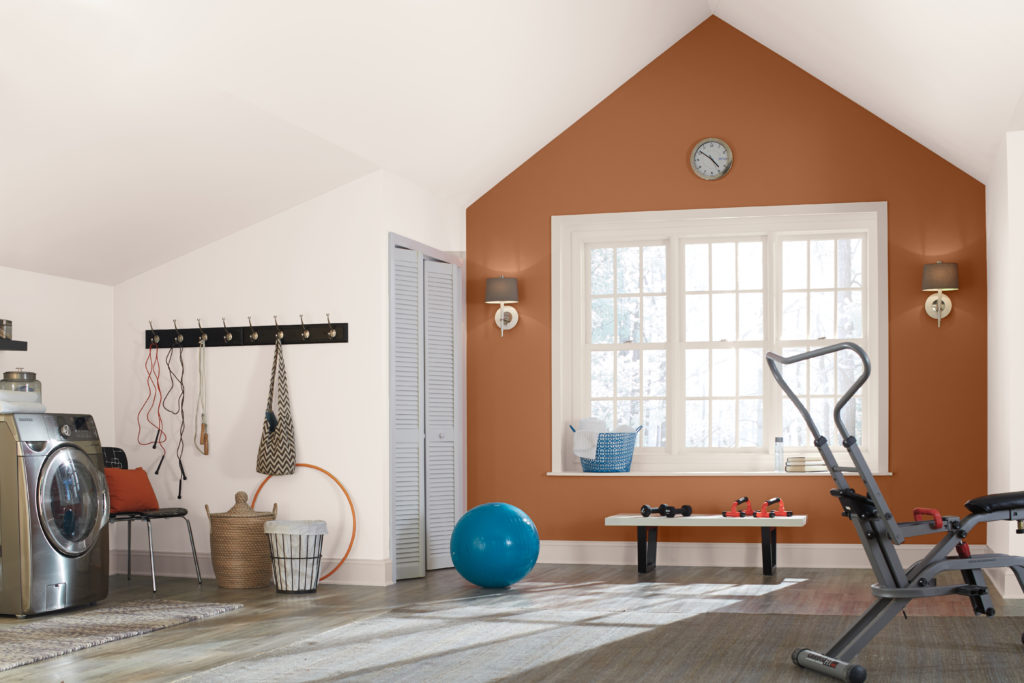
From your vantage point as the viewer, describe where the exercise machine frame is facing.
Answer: facing the viewer and to the left of the viewer

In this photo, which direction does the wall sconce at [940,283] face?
toward the camera

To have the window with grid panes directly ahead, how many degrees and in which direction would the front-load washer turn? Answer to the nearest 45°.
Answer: approximately 45° to its left

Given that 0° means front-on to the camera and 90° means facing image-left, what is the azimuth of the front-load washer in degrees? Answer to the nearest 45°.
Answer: approximately 315°

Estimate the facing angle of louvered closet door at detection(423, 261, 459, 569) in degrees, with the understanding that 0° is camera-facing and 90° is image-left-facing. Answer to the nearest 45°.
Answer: approximately 315°

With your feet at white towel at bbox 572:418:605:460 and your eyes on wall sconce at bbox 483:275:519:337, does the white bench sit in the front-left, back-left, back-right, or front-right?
back-left

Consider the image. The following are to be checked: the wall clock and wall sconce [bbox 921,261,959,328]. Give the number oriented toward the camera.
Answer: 2

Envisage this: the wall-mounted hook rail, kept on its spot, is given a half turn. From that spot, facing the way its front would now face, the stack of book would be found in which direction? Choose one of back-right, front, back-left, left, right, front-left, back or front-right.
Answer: right

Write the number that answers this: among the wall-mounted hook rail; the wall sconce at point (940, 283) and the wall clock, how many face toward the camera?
3

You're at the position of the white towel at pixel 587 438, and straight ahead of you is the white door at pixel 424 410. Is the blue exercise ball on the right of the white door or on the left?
left

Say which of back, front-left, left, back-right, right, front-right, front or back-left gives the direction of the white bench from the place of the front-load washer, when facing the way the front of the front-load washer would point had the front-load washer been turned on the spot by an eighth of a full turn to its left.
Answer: front

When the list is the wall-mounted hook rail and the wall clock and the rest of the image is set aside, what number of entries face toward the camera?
2

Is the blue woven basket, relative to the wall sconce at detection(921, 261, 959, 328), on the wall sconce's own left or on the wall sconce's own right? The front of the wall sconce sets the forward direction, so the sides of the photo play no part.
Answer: on the wall sconce's own right
